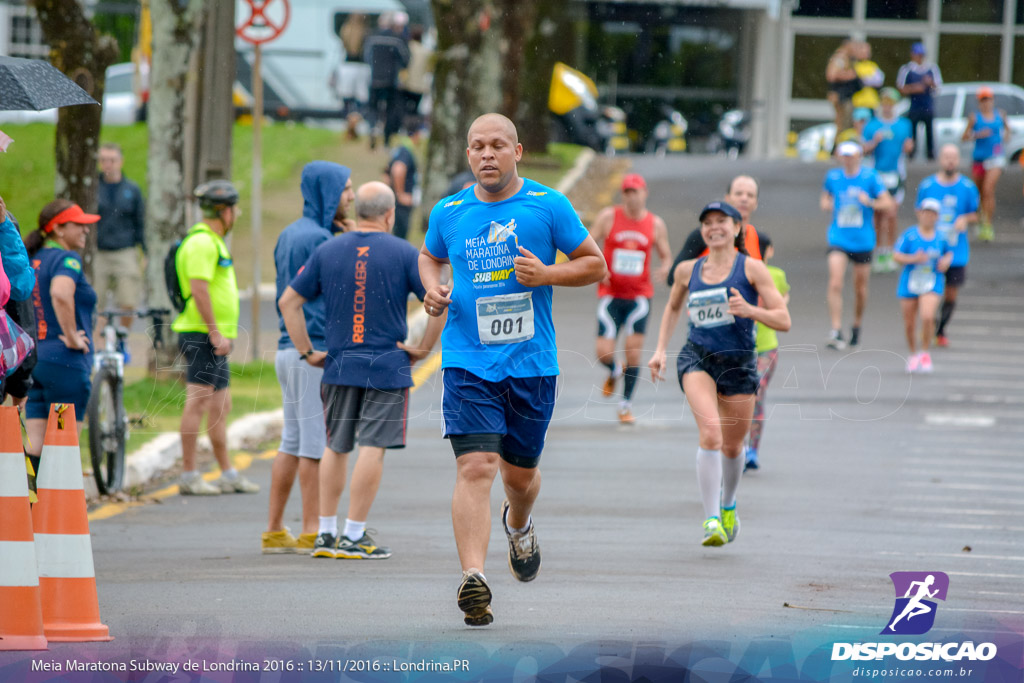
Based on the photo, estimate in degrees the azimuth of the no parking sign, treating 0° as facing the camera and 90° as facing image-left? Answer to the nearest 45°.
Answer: approximately 0°

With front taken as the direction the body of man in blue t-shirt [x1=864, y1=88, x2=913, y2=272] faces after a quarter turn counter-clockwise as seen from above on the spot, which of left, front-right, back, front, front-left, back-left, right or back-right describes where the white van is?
back-left

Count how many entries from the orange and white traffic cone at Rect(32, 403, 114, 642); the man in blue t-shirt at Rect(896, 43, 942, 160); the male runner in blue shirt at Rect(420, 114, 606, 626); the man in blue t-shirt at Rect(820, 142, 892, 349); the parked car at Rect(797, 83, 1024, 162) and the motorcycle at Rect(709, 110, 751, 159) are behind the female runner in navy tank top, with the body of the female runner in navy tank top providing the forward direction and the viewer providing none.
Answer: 4

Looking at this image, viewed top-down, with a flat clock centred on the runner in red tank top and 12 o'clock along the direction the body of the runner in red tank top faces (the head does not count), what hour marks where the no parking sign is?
The no parking sign is roughly at 4 o'clock from the runner in red tank top.

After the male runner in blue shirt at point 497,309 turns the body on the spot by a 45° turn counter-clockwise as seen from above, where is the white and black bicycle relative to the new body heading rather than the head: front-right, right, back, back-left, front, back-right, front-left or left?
back

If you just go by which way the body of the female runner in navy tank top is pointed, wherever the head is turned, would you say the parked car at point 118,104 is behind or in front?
behind

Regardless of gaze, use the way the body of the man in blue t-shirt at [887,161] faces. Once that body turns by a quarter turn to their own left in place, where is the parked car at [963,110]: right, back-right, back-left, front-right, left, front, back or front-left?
left

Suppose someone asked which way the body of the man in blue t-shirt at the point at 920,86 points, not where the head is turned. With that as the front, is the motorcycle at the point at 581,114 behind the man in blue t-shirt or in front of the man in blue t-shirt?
behind
